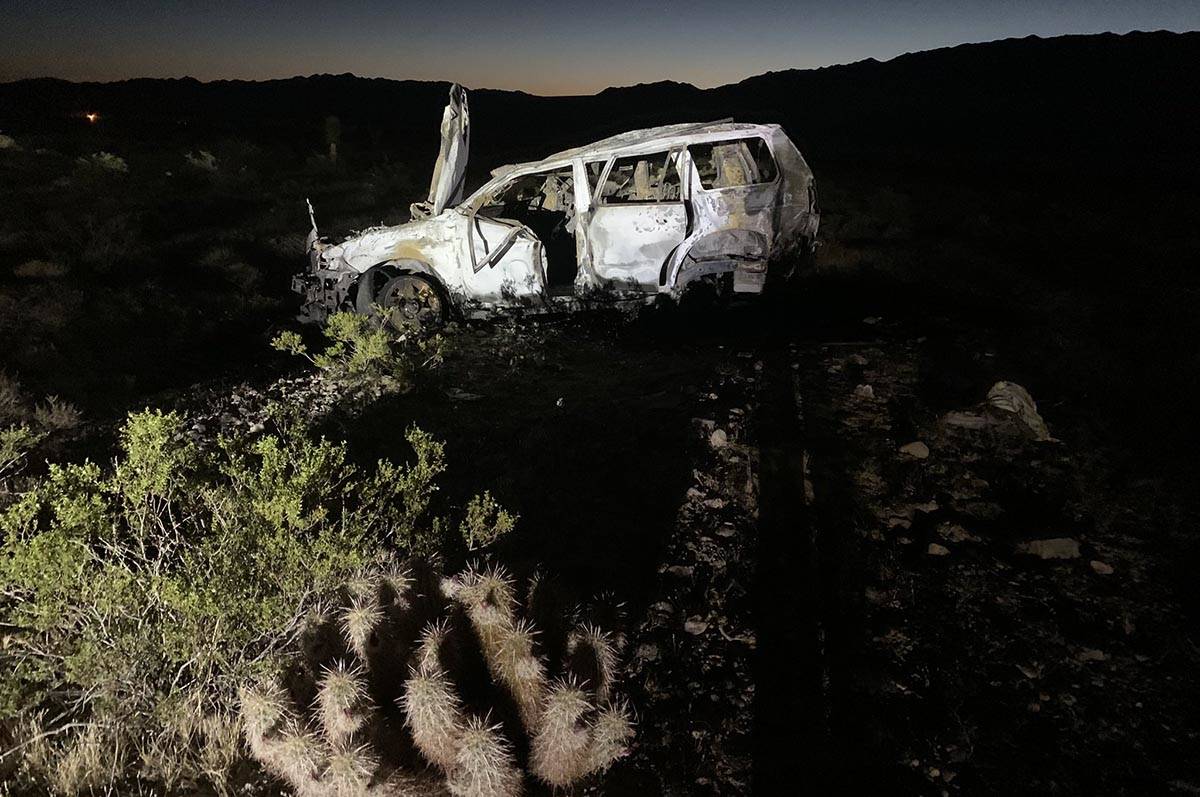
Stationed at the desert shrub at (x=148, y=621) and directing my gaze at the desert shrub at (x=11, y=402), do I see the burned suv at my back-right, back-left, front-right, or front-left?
front-right

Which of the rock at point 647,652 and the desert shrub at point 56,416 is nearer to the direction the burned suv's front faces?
the desert shrub

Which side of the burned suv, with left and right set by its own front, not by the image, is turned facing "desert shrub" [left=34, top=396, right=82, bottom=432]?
front

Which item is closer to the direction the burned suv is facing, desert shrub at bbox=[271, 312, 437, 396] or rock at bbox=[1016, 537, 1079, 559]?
the desert shrub

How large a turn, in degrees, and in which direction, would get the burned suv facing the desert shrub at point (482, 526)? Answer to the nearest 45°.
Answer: approximately 90° to its left

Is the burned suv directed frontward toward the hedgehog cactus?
no

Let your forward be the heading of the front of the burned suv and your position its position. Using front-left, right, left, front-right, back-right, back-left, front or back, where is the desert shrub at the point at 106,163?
front-right

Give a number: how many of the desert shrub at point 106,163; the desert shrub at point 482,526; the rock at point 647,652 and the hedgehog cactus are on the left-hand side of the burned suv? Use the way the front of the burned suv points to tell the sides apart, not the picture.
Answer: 3

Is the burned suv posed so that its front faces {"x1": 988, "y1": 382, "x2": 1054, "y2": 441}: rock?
no

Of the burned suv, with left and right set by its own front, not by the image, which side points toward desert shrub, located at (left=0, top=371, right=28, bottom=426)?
front

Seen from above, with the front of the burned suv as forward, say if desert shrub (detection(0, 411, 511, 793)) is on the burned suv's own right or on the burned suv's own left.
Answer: on the burned suv's own left

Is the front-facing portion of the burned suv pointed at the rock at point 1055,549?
no

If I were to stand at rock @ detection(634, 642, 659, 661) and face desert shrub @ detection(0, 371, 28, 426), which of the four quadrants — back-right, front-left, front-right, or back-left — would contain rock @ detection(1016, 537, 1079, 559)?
back-right

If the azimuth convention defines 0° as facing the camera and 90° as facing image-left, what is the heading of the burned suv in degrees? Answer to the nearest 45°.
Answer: approximately 90°
